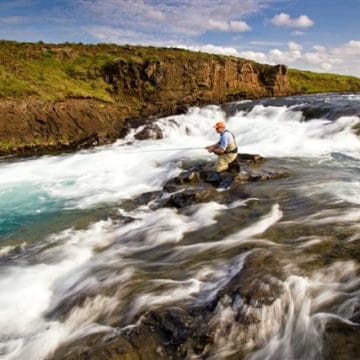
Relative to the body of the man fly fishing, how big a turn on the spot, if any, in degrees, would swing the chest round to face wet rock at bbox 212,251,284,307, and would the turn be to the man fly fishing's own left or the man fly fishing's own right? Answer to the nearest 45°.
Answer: approximately 90° to the man fly fishing's own left

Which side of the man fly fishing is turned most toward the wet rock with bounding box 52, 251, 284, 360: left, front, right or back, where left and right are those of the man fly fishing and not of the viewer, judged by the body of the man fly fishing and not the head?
left

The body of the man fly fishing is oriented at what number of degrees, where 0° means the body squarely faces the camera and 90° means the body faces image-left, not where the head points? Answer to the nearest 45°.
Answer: approximately 90°

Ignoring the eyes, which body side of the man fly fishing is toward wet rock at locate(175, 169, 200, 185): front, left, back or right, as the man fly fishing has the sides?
front

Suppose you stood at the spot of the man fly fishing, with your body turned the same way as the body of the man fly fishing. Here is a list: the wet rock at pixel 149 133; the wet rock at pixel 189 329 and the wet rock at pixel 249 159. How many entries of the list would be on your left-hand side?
1

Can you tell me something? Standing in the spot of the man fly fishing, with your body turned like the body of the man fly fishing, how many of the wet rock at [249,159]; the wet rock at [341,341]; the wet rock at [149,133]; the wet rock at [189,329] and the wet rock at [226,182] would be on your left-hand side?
3

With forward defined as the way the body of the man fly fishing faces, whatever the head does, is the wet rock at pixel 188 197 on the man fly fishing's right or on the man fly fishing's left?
on the man fly fishing's left

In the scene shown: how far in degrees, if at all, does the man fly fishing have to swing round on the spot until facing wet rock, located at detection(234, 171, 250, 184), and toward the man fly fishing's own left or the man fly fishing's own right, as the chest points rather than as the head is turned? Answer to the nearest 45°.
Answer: approximately 135° to the man fly fishing's own left

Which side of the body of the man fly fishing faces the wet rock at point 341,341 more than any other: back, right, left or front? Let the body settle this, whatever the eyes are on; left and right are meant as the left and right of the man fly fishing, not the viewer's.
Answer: left
